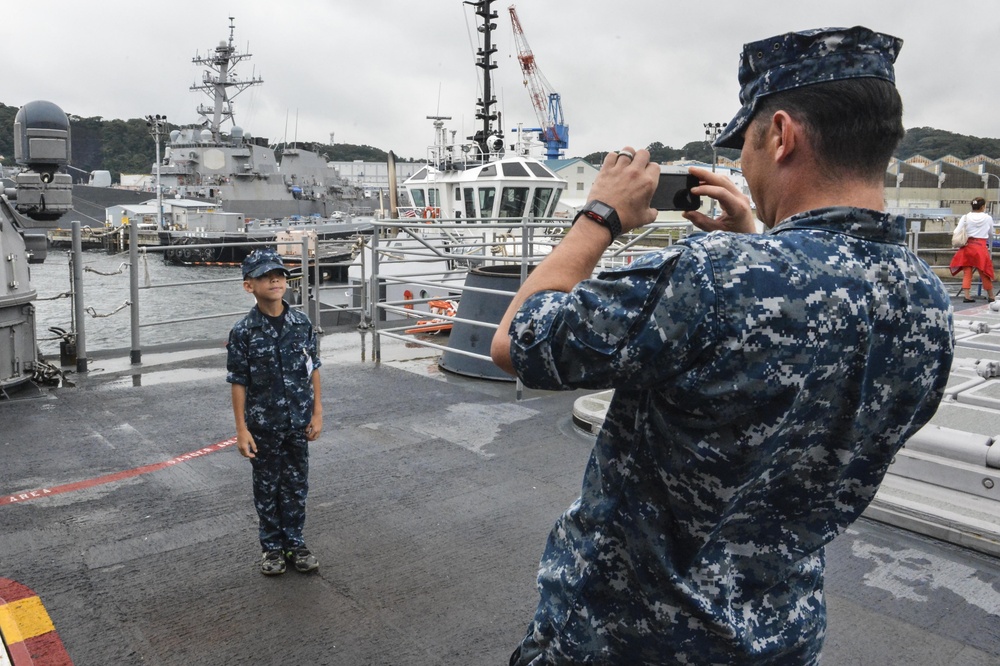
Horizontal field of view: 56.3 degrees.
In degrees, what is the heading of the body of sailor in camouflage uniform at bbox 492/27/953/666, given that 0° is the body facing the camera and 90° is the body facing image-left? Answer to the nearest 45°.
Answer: approximately 135°

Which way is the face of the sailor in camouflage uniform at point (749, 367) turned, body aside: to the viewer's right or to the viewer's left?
to the viewer's left

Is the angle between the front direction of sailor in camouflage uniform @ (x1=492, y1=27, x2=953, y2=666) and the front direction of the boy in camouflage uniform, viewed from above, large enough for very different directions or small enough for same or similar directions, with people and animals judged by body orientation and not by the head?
very different directions

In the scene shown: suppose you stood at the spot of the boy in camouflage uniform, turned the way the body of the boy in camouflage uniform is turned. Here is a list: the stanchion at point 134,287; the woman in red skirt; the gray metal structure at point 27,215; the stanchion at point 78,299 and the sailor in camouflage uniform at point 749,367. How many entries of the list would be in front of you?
1

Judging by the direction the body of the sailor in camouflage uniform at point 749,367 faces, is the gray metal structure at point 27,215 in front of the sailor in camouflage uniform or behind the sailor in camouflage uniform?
in front

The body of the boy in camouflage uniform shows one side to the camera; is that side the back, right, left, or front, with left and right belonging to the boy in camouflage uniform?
front

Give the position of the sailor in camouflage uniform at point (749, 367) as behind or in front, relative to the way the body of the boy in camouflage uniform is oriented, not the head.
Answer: in front

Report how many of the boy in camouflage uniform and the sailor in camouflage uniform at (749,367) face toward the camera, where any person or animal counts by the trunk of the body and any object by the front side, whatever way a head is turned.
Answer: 1

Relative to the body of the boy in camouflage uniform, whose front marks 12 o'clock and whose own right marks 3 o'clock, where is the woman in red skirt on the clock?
The woman in red skirt is roughly at 8 o'clock from the boy in camouflage uniform.

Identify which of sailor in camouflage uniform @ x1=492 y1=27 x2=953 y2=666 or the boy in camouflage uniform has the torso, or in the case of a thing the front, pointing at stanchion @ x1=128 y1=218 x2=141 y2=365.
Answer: the sailor in camouflage uniform

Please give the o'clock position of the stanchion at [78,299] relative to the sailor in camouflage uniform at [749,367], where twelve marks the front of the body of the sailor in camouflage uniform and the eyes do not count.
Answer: The stanchion is roughly at 12 o'clock from the sailor in camouflage uniform.

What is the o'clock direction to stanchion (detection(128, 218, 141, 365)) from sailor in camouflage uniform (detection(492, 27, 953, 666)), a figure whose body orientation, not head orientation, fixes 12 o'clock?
The stanchion is roughly at 12 o'clock from the sailor in camouflage uniform.
